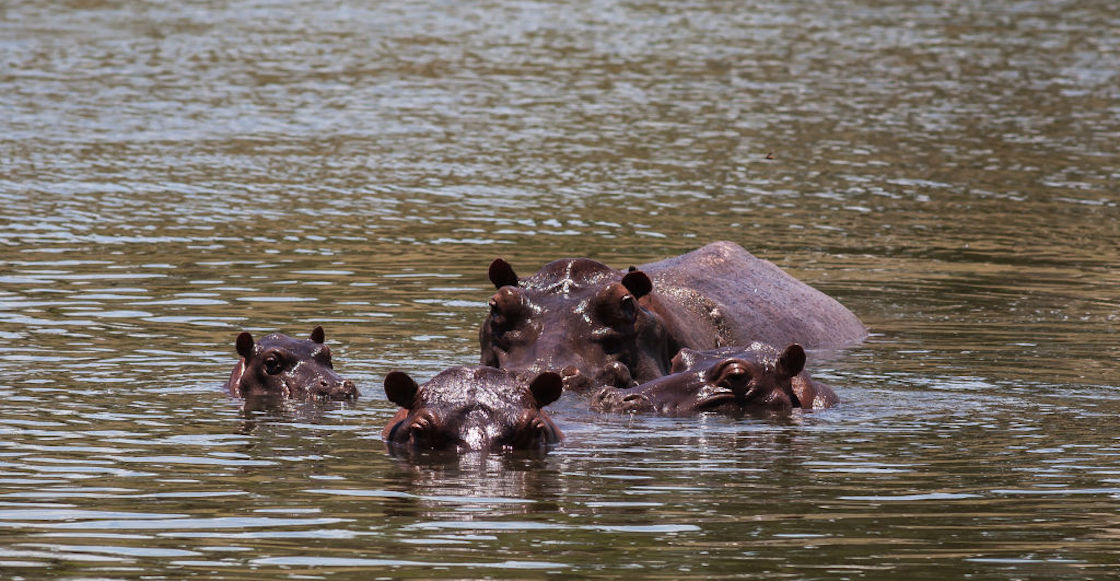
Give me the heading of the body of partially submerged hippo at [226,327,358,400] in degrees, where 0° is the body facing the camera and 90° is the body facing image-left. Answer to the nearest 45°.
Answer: approximately 315°

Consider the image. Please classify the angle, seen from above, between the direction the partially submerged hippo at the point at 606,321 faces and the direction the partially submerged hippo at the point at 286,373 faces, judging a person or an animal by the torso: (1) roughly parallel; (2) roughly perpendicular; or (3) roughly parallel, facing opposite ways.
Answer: roughly perpendicular

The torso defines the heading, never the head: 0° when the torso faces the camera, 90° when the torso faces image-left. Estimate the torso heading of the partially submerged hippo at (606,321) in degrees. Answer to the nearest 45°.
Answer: approximately 45°

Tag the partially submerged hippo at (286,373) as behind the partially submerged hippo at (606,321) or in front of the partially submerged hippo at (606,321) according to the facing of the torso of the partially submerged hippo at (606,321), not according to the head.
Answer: in front

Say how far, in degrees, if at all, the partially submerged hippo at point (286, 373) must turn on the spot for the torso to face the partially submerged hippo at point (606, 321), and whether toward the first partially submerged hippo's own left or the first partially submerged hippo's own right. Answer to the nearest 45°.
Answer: approximately 45° to the first partially submerged hippo's own left

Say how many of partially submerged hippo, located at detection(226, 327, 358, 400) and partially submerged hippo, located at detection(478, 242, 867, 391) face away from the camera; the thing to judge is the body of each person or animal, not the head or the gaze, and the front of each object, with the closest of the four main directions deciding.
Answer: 0

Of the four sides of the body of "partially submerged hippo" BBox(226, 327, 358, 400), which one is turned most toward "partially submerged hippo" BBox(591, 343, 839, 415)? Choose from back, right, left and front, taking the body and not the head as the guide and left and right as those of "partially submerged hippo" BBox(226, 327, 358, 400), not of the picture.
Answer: front
